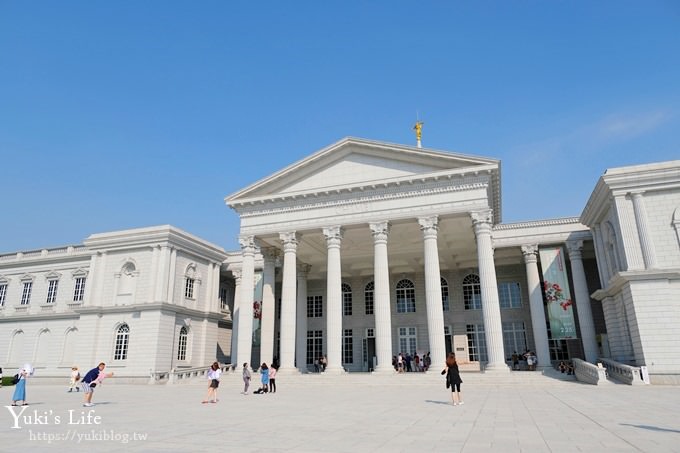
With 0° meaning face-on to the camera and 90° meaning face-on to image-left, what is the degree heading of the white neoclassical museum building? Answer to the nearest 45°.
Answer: approximately 0°

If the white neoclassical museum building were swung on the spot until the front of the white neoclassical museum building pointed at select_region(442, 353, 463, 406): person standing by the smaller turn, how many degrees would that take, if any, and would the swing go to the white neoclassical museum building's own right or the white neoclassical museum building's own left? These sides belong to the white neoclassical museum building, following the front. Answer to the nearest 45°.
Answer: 0° — it already faces them

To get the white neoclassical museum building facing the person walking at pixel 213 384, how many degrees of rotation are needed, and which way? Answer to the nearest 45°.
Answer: approximately 45° to its right
